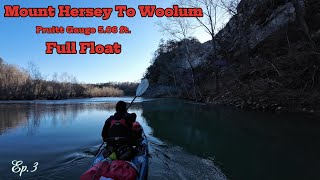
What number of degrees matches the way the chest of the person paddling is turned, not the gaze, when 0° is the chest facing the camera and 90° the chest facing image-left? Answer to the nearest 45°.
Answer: approximately 180°
